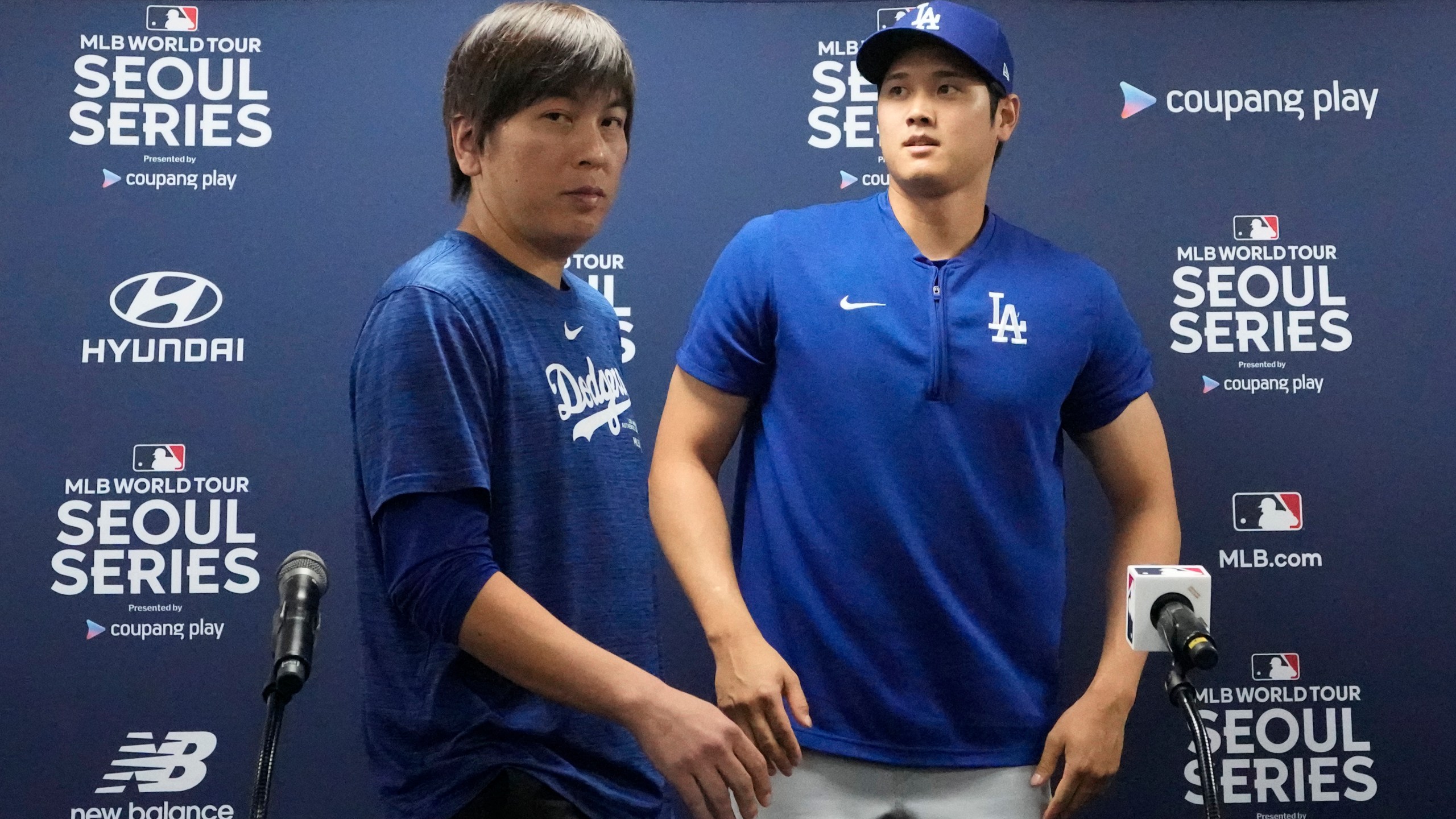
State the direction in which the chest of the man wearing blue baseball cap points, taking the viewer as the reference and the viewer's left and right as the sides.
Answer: facing the viewer

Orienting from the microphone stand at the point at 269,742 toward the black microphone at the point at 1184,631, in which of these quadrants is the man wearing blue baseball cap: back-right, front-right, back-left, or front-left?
front-left

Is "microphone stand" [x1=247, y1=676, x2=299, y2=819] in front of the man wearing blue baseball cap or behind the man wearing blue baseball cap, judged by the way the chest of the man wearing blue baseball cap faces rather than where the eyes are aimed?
in front

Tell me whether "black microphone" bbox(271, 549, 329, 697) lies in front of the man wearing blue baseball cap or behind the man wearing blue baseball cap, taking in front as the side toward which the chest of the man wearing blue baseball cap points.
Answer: in front
